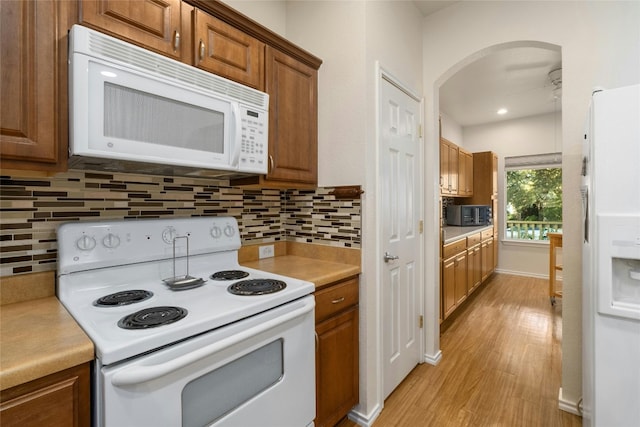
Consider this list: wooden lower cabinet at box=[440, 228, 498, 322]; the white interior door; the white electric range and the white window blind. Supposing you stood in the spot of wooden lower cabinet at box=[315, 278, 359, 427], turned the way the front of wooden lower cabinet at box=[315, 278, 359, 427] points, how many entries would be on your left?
3

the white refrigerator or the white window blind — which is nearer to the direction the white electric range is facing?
the white refrigerator

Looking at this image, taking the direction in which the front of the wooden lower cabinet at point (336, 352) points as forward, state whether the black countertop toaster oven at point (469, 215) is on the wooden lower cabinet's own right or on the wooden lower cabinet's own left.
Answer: on the wooden lower cabinet's own left

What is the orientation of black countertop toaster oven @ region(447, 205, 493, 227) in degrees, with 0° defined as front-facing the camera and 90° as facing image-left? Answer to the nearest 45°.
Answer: approximately 315°

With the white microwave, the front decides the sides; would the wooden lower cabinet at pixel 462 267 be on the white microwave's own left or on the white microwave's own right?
on the white microwave's own left

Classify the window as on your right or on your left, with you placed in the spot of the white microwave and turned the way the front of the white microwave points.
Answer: on your left
